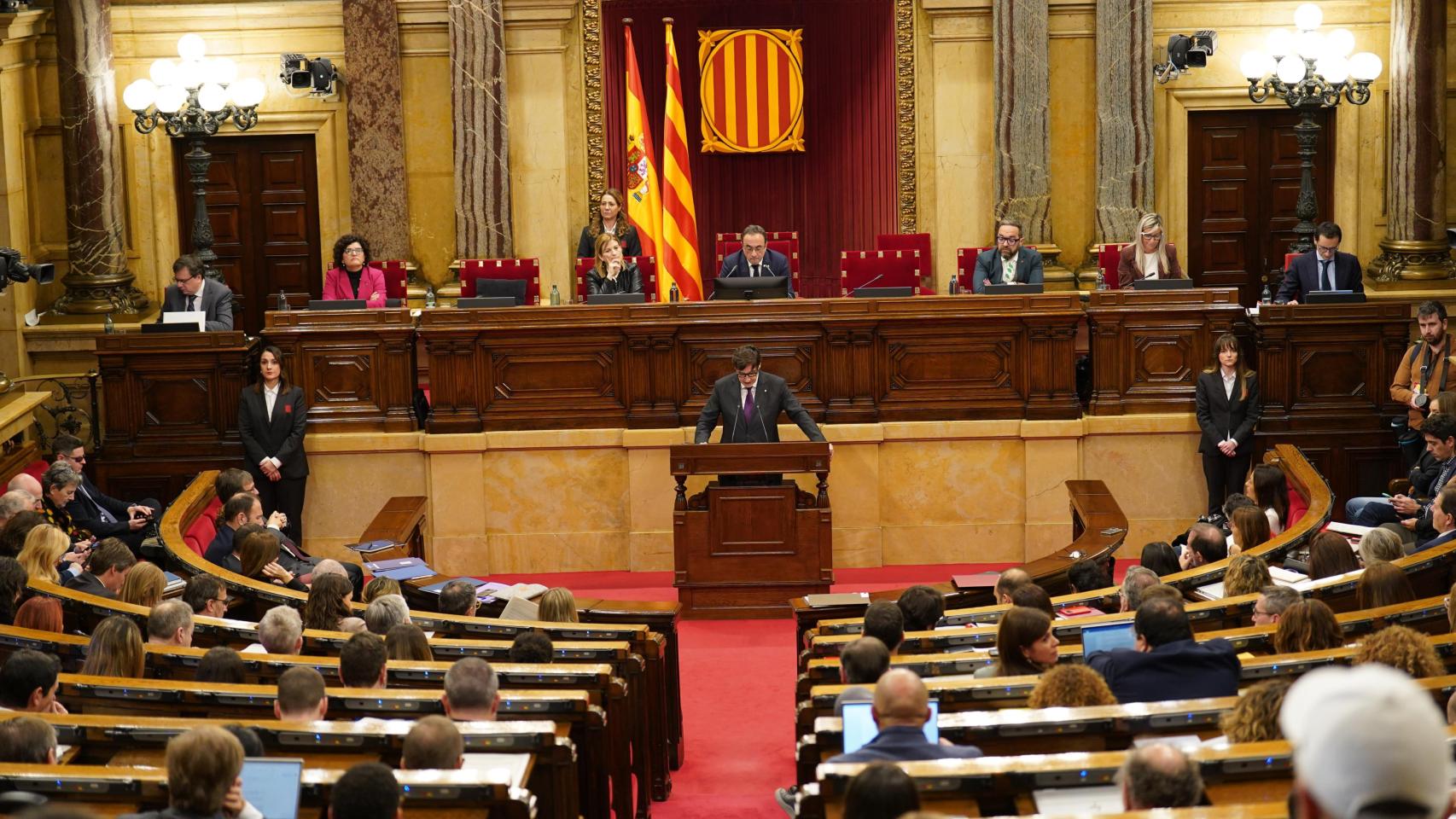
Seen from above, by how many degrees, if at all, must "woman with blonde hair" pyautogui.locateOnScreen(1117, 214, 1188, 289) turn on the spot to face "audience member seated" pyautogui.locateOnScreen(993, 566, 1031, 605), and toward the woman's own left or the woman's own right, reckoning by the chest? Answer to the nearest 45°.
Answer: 0° — they already face them

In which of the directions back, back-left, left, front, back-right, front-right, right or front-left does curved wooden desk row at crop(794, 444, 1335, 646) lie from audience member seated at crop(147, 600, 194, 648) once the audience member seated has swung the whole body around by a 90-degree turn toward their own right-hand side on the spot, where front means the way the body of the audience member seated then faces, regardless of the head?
front-left

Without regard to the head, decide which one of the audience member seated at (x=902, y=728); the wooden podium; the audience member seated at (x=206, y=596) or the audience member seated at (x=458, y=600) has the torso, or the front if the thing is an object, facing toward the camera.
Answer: the wooden podium

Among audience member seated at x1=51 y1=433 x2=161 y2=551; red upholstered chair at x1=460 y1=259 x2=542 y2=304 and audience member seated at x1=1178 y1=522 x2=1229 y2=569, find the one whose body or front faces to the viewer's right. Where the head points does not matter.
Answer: audience member seated at x1=51 y1=433 x2=161 y2=551

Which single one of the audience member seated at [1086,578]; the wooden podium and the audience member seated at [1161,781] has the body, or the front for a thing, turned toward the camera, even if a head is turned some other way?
the wooden podium

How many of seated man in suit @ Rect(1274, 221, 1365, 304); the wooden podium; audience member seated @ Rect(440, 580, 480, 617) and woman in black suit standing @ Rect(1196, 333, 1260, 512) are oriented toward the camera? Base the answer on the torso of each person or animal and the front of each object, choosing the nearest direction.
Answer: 3

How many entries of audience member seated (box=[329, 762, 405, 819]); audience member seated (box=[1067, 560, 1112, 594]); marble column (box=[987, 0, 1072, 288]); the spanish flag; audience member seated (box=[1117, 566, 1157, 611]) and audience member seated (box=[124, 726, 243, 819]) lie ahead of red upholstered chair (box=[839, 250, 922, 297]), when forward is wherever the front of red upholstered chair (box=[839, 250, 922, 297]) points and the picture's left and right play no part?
4

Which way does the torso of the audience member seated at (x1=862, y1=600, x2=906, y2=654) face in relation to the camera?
away from the camera

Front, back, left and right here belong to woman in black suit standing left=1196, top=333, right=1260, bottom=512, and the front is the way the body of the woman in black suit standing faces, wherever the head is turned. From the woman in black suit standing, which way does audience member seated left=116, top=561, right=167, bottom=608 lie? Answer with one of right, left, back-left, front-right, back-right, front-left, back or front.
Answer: front-right

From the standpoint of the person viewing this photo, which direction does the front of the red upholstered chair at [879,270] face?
facing the viewer

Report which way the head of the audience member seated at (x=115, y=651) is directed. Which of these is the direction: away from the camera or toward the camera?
away from the camera

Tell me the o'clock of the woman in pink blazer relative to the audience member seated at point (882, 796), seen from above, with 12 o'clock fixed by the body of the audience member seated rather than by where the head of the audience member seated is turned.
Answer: The woman in pink blazer is roughly at 11 o'clock from the audience member seated.

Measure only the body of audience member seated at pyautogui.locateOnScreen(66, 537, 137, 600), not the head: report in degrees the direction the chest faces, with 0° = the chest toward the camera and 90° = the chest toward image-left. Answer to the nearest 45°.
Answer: approximately 225°

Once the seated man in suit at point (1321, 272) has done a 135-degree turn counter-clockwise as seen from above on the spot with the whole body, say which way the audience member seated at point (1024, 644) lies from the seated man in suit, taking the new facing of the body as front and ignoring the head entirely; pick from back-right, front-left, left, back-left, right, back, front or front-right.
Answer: back-right

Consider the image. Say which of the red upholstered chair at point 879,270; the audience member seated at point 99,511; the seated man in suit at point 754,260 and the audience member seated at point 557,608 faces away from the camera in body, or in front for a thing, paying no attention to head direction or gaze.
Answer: the audience member seated at point 557,608

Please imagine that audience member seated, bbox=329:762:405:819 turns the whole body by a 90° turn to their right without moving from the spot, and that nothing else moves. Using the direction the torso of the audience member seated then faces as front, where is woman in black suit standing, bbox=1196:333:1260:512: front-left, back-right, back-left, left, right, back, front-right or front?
front-left

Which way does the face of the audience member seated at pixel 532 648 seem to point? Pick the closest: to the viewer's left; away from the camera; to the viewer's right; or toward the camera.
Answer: away from the camera
